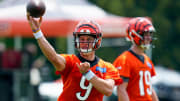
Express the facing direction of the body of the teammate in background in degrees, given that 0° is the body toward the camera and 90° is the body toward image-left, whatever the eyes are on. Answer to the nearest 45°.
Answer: approximately 315°

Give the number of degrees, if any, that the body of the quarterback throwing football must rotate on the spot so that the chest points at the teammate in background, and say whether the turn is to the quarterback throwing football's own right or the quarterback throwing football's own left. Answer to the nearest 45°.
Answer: approximately 135° to the quarterback throwing football's own left

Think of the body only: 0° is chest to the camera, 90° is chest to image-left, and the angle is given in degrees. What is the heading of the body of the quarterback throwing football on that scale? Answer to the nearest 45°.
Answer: approximately 0°

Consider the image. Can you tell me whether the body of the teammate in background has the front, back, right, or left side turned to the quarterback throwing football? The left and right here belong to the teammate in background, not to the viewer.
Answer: right
